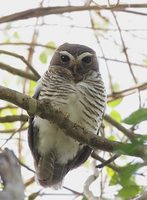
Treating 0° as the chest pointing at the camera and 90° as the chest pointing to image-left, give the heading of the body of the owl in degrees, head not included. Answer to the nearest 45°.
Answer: approximately 0°

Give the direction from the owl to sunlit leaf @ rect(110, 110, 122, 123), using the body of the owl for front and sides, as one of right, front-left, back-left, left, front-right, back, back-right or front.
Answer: back-left

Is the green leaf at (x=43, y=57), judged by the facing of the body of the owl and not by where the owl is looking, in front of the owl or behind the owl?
behind

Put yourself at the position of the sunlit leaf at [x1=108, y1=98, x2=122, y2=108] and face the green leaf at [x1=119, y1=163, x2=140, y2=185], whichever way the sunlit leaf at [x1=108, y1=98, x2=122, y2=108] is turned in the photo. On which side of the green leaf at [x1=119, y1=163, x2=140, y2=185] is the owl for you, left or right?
right

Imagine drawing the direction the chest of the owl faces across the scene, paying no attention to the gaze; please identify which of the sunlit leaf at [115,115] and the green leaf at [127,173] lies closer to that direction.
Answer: the green leaf
